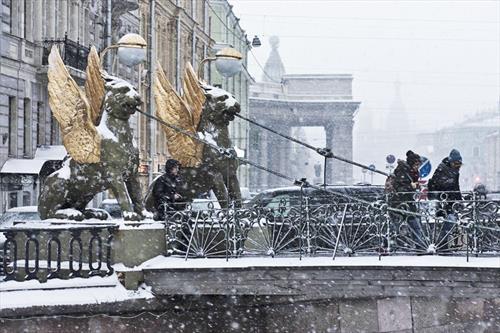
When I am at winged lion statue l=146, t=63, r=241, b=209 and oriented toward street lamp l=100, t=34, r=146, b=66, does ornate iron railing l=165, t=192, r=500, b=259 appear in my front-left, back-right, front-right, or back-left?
back-left

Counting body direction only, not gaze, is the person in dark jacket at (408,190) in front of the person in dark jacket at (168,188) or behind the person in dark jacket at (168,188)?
in front
